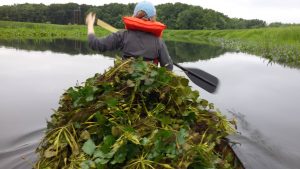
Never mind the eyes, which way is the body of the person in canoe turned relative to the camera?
away from the camera

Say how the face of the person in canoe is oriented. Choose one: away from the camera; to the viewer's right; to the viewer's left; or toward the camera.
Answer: away from the camera

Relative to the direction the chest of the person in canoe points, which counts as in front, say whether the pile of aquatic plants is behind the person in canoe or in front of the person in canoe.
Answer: behind
